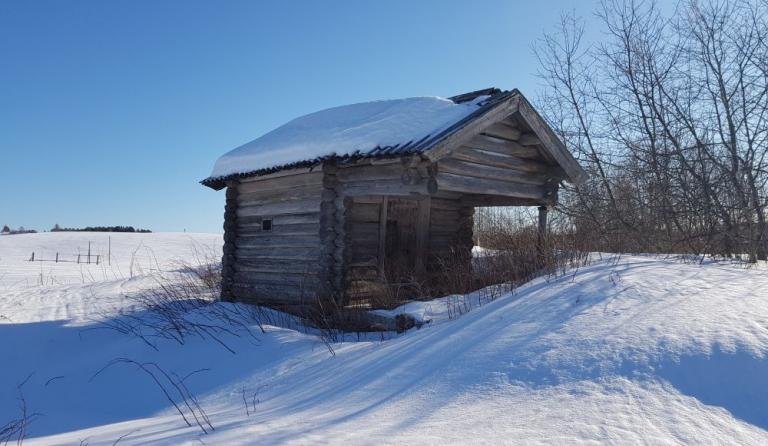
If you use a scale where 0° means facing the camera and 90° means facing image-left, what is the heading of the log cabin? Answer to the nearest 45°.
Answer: approximately 315°

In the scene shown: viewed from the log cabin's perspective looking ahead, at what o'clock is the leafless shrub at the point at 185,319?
The leafless shrub is roughly at 4 o'clock from the log cabin.
